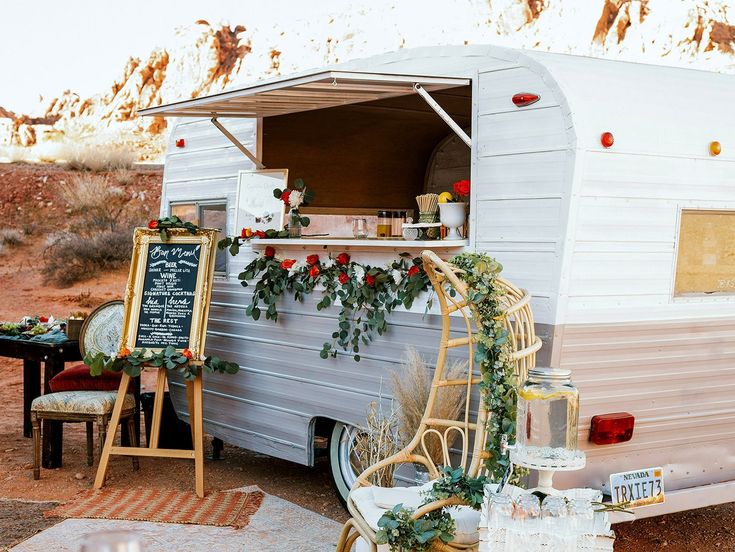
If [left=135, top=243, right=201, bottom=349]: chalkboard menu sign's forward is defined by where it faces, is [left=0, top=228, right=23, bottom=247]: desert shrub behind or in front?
behind

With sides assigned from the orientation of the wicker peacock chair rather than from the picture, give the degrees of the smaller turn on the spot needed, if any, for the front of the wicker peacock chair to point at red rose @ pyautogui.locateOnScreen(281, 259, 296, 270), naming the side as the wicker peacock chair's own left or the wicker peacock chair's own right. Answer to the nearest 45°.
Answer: approximately 90° to the wicker peacock chair's own right

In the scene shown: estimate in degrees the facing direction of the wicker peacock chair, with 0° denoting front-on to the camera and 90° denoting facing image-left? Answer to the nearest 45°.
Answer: approximately 45°

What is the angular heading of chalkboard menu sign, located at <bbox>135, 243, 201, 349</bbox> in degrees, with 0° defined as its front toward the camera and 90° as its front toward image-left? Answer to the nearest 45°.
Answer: approximately 0°

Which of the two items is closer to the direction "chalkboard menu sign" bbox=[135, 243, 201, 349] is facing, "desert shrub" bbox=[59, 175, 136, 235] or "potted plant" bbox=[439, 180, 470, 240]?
the potted plant

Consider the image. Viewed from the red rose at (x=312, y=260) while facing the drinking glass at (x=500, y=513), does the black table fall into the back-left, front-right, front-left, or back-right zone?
back-right

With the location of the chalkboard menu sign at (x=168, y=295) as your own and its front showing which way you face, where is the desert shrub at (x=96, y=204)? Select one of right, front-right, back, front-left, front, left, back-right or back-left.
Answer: back
